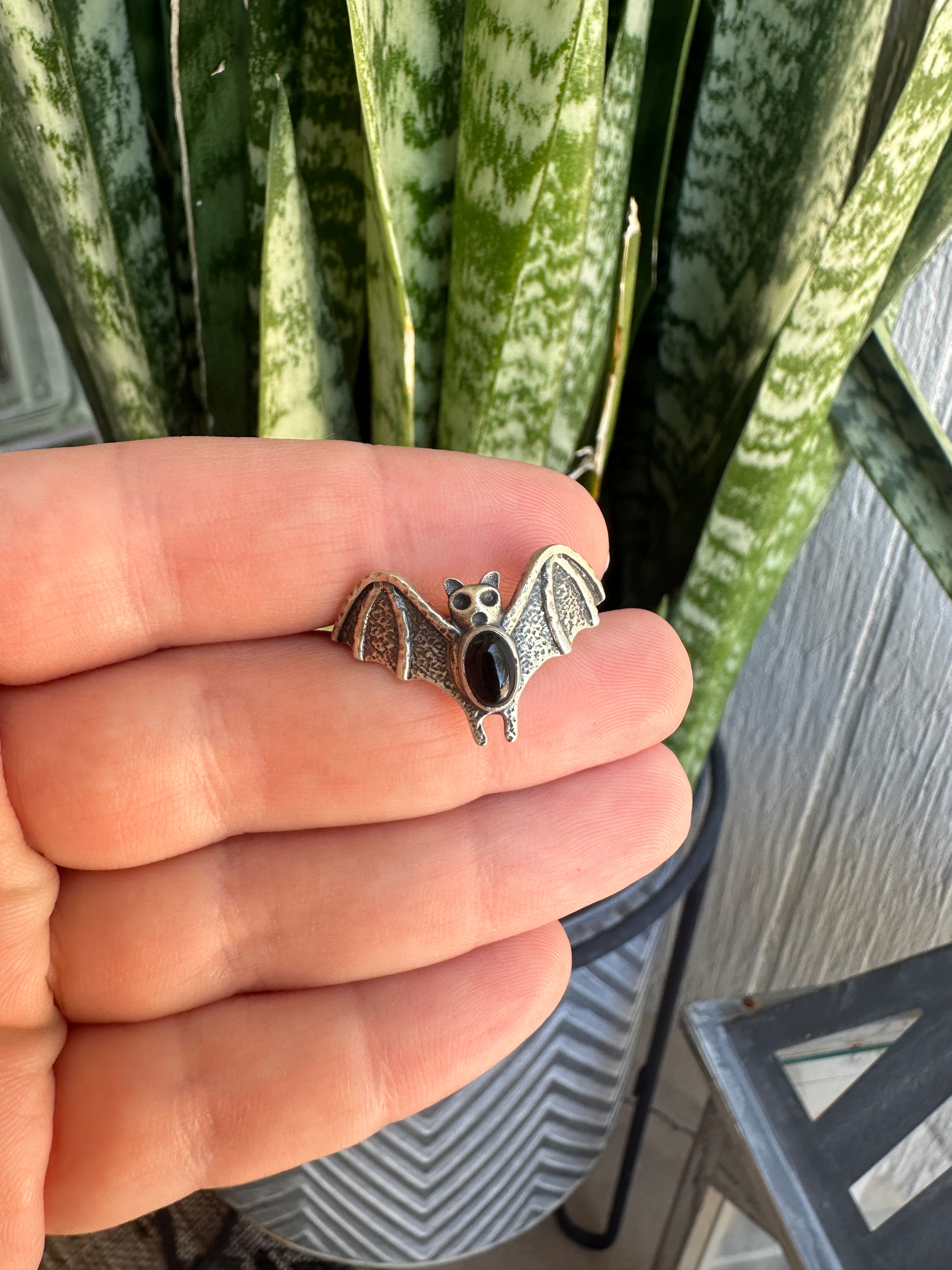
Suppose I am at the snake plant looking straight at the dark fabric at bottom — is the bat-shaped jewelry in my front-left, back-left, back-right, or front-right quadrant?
front-left

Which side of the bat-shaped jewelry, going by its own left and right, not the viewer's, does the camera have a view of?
front
